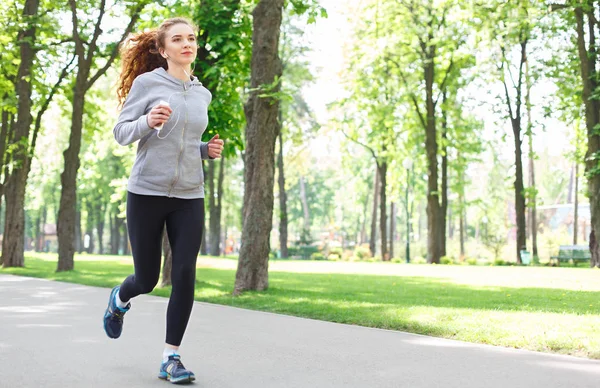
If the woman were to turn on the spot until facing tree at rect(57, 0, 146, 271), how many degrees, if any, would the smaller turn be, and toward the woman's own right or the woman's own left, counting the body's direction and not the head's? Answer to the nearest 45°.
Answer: approximately 135° to the woman's own left

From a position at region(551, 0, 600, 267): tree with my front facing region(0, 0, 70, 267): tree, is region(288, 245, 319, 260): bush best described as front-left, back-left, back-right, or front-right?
front-right

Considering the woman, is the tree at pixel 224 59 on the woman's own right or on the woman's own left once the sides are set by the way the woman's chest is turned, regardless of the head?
on the woman's own left

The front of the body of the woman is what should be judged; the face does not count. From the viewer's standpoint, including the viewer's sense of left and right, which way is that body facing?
facing the viewer and to the right of the viewer

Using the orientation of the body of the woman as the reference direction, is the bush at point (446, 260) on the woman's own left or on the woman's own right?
on the woman's own left

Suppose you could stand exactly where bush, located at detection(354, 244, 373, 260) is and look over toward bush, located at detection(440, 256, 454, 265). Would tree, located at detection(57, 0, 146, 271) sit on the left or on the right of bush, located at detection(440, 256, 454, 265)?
right

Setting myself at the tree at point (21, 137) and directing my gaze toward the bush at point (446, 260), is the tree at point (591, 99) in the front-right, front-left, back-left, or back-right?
front-right

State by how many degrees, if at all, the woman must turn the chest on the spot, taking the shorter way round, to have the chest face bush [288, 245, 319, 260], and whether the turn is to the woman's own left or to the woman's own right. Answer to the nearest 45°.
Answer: approximately 135° to the woman's own left

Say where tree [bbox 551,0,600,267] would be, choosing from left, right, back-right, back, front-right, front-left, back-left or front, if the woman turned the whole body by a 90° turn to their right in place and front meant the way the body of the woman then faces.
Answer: back

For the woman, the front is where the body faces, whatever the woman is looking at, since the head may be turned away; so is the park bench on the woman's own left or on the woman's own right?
on the woman's own left

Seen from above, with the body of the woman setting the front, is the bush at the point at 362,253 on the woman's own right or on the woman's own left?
on the woman's own left

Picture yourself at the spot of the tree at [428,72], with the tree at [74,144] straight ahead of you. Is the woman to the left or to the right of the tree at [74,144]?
left

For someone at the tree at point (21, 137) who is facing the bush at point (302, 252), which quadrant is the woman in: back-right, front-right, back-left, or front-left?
back-right
